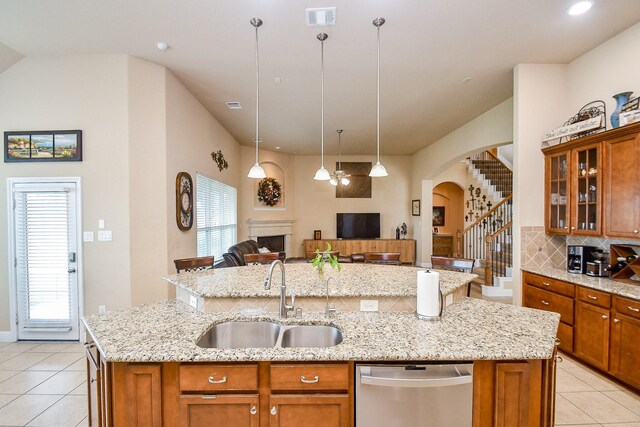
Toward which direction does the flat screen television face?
toward the camera

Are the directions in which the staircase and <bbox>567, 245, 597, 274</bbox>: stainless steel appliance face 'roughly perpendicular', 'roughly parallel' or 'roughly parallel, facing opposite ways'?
roughly parallel

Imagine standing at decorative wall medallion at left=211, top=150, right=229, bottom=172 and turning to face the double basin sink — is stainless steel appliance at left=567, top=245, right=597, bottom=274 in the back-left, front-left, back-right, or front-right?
front-left

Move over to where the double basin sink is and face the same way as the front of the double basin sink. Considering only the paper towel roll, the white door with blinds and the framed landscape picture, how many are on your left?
1

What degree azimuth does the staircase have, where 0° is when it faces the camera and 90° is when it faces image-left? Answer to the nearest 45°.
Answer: approximately 45°

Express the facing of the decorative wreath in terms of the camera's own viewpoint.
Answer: facing the viewer

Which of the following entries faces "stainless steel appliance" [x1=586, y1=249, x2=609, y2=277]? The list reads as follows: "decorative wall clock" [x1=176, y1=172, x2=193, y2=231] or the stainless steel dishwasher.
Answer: the decorative wall clock

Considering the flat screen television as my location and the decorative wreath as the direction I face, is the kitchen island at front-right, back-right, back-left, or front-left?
front-left

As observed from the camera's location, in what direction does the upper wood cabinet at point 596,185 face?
facing the viewer and to the left of the viewer
